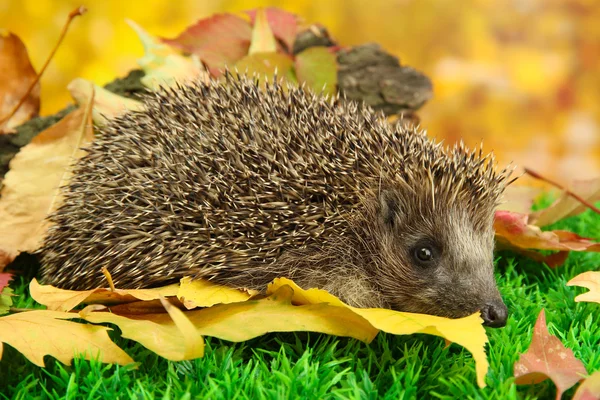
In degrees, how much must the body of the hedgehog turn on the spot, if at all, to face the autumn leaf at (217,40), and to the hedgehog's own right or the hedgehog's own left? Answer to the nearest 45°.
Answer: approximately 135° to the hedgehog's own left

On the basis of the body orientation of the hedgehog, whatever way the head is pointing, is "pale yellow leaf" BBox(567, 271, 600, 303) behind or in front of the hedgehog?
in front

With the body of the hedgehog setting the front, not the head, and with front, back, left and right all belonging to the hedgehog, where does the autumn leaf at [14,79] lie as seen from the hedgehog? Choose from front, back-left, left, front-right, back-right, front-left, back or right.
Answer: back-left

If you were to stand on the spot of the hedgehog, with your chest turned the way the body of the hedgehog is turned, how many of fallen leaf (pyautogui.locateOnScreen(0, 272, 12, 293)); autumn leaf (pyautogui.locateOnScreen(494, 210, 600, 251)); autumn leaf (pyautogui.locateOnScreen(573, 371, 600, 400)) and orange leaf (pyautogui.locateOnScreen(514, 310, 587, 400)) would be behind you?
1

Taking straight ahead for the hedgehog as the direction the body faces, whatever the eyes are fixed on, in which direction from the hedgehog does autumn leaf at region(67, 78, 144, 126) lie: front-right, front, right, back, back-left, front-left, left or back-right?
back-left

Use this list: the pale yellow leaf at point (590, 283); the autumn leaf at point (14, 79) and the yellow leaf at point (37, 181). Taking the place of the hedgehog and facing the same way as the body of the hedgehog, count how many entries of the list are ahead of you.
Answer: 1

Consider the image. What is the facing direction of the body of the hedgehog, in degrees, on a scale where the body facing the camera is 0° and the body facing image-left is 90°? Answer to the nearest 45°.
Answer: approximately 270°

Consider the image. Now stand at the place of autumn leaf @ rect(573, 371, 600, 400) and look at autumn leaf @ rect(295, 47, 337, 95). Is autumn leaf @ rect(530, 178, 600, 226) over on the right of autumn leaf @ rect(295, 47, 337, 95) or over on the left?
right

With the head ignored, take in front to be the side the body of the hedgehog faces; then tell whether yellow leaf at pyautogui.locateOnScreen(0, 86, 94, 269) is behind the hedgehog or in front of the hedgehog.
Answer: behind

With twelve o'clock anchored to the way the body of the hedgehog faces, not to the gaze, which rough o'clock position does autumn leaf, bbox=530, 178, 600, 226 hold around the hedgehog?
The autumn leaf is roughly at 11 o'clock from the hedgehog.

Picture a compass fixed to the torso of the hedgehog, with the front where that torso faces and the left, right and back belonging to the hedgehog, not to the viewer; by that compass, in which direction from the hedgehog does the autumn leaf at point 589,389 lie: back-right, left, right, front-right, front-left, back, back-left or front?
front-right
